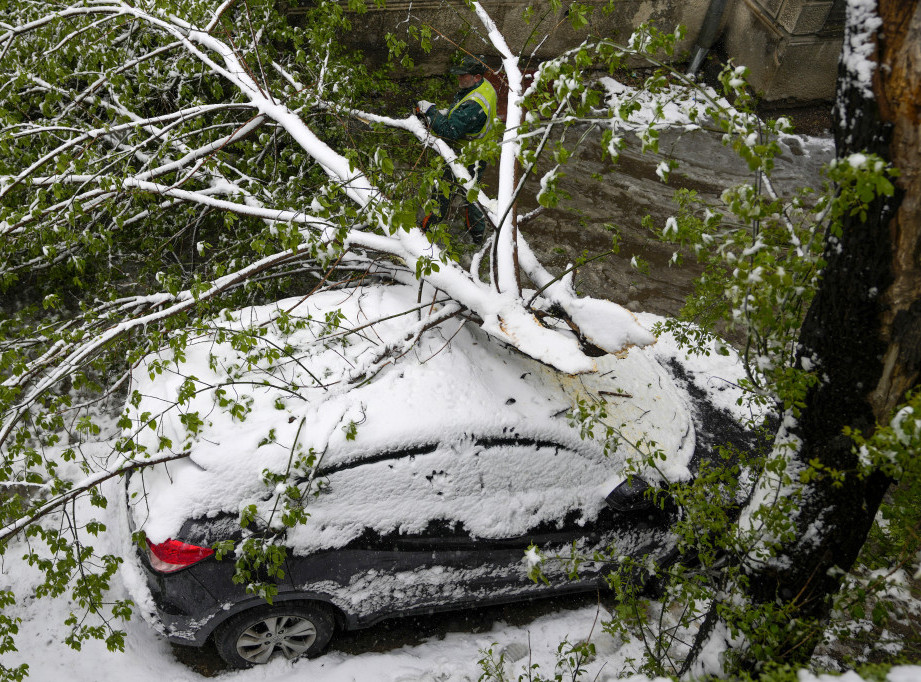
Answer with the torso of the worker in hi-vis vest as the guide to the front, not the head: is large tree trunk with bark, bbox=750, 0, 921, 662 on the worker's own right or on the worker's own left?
on the worker's own left

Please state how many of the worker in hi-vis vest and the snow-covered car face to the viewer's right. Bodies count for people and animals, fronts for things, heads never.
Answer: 1

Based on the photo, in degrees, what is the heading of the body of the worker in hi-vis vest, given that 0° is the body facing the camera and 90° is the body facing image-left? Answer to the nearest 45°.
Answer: approximately 90°

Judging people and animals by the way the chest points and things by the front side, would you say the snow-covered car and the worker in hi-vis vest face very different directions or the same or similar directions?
very different directions

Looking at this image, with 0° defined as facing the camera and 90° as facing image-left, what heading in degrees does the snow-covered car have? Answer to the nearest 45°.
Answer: approximately 270°
